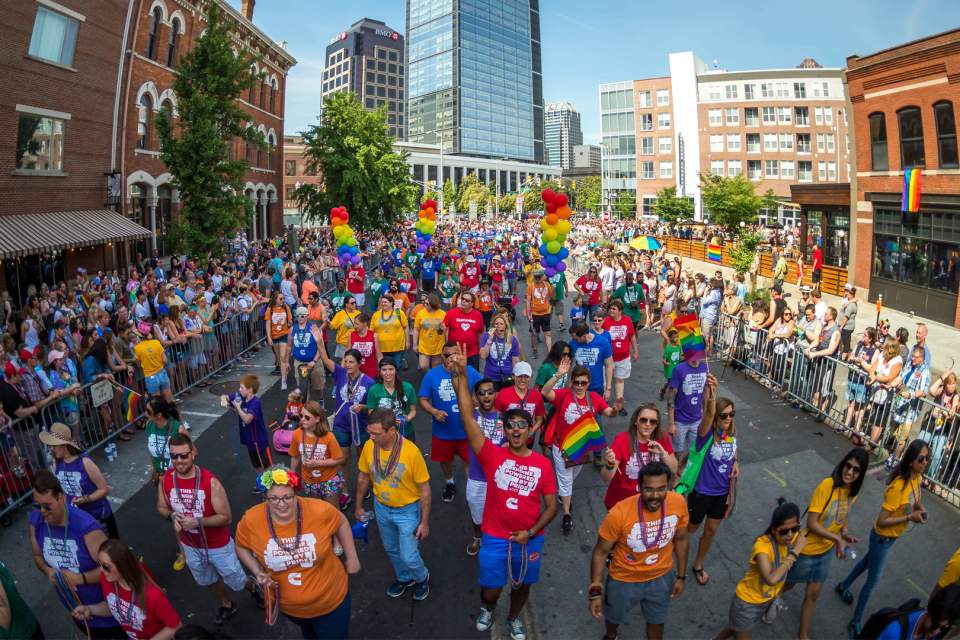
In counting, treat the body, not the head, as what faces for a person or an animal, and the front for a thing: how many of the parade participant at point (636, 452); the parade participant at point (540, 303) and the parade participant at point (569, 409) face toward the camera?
3

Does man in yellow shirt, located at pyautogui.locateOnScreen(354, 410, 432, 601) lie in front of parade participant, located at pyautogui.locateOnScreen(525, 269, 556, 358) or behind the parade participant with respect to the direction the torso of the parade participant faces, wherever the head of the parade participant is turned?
in front

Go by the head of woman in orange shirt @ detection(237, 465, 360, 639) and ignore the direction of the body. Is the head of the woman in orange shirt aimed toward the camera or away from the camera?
toward the camera

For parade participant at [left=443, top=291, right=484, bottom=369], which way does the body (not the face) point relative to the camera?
toward the camera

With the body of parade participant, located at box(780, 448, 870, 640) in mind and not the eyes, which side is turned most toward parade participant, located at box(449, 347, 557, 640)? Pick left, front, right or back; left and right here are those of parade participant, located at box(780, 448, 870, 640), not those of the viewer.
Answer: right

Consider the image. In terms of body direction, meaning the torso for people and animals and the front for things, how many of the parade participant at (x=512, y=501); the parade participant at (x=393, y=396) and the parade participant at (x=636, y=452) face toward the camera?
3

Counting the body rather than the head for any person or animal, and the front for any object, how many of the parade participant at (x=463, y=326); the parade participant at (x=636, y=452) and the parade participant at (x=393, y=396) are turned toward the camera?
3

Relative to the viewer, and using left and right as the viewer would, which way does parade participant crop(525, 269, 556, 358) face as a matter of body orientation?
facing the viewer
